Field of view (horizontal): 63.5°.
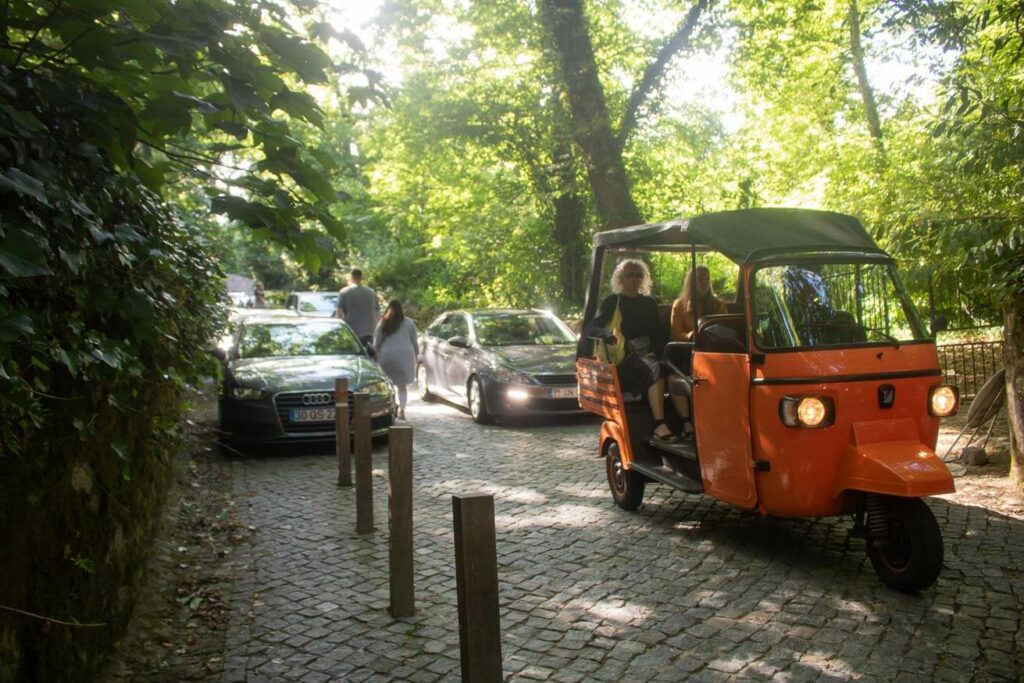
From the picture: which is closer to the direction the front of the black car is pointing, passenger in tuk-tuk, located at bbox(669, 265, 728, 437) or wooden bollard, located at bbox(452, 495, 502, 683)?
the wooden bollard

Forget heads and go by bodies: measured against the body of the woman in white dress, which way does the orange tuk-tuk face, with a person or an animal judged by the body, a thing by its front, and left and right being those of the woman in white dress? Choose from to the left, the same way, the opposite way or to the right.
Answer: the opposite way

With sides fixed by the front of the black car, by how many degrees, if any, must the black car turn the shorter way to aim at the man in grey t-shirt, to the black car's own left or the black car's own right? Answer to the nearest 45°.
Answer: approximately 180°

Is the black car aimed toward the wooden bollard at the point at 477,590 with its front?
yes

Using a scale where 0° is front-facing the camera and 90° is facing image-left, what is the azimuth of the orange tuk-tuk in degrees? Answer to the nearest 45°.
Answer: approximately 315°

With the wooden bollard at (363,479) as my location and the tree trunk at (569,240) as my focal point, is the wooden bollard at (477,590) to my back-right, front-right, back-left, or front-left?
back-right

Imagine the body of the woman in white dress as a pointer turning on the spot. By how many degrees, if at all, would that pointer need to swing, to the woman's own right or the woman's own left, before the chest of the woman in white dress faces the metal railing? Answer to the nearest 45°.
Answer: approximately 90° to the woman's own right

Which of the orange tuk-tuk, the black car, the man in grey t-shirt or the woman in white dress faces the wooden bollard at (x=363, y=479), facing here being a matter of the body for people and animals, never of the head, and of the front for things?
the black car

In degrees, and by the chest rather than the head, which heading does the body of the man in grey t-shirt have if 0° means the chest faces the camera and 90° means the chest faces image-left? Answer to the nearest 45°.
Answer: approximately 180°

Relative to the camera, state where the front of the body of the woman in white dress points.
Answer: away from the camera
